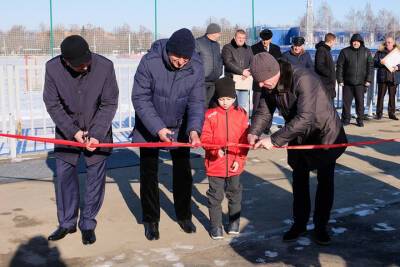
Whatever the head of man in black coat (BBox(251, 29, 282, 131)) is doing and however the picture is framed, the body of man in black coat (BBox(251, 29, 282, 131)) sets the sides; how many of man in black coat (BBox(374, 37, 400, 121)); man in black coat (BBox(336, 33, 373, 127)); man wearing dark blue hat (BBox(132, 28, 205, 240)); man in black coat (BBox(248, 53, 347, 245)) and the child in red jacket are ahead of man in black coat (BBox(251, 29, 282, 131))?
3

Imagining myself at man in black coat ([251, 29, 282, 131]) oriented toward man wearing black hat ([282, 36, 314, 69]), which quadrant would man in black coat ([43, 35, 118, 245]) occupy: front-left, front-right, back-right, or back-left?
back-right

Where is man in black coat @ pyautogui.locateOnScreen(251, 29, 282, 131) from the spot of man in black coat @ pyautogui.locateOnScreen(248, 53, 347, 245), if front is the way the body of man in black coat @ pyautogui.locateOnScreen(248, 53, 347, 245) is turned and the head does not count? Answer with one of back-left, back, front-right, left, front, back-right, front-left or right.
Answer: back-right

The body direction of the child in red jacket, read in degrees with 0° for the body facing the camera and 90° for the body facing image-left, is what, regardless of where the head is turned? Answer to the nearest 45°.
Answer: approximately 0°

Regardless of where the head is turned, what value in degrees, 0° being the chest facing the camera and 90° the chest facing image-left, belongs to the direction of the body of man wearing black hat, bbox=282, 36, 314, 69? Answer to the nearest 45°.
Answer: approximately 0°

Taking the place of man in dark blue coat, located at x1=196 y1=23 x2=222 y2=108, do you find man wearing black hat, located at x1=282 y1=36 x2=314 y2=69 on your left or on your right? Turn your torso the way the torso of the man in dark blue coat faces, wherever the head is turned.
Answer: on your left

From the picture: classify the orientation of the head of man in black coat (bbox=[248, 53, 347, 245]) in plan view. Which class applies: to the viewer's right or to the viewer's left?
to the viewer's left

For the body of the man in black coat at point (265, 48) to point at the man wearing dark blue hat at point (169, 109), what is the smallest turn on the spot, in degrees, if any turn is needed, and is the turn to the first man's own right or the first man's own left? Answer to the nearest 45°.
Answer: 0° — they already face them

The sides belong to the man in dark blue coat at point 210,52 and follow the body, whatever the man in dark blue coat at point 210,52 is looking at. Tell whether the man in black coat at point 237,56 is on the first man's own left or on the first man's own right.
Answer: on the first man's own left
